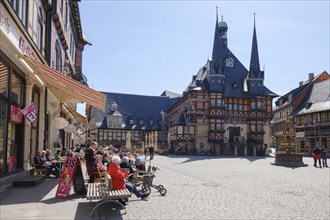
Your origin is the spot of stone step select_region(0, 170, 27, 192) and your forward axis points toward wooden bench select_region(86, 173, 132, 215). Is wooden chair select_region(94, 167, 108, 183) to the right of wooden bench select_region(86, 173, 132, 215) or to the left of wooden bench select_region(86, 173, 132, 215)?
left

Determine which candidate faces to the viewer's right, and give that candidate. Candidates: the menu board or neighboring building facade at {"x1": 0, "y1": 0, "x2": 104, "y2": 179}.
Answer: the neighboring building facade

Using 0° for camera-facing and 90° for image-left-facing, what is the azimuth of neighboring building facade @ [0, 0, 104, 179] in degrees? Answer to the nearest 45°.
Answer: approximately 270°

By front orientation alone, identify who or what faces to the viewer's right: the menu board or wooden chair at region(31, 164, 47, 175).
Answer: the wooden chair

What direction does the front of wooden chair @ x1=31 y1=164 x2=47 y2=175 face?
to the viewer's right

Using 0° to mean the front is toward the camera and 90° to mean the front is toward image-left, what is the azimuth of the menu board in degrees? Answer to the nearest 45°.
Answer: approximately 45°

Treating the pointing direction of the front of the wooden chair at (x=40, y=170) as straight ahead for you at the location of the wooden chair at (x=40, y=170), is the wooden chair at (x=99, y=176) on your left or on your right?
on your right
